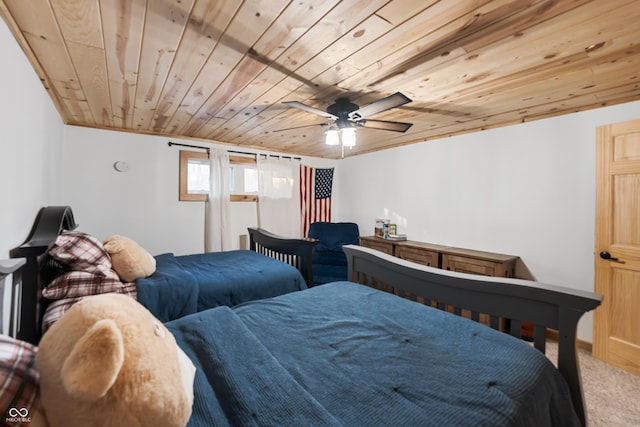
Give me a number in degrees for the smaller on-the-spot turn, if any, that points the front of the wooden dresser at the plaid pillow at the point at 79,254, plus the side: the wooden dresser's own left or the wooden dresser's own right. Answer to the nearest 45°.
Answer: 0° — it already faces it

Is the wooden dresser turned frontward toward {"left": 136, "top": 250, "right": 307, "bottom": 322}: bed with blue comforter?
yes

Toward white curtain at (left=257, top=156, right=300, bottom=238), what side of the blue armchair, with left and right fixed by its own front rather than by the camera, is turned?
right

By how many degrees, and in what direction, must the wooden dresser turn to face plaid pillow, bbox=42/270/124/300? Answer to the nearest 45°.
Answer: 0° — it already faces it

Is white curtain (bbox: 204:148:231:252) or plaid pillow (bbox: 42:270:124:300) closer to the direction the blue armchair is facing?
the plaid pillow

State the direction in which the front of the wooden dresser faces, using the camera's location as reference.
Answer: facing the viewer and to the left of the viewer

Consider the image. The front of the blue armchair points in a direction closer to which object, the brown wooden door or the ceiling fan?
the ceiling fan

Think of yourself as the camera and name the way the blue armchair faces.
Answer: facing the viewer

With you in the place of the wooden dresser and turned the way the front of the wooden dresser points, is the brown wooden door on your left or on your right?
on your left

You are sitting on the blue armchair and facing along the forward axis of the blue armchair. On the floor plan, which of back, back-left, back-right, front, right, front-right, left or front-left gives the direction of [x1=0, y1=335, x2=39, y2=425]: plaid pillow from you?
front

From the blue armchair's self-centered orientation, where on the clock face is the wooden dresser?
The wooden dresser is roughly at 10 o'clock from the blue armchair.

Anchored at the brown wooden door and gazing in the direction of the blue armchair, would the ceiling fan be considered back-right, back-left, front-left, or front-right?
front-left

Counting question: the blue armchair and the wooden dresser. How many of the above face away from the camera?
0

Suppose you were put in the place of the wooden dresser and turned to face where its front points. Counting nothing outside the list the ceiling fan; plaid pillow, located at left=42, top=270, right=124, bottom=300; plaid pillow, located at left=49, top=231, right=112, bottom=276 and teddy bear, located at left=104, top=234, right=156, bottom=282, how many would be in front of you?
4

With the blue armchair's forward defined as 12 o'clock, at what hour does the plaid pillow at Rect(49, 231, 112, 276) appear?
The plaid pillow is roughly at 1 o'clock from the blue armchair.

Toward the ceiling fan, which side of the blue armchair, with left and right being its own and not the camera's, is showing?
front

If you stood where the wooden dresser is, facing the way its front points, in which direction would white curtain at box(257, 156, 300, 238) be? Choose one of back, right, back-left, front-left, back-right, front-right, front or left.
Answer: front-right
